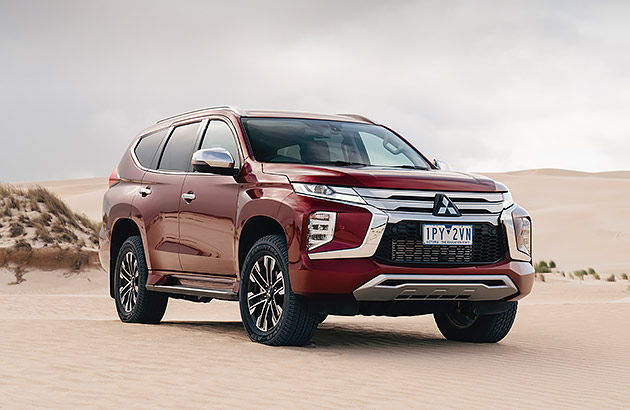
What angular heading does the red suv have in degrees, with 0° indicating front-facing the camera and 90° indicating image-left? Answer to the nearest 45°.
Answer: approximately 315°
